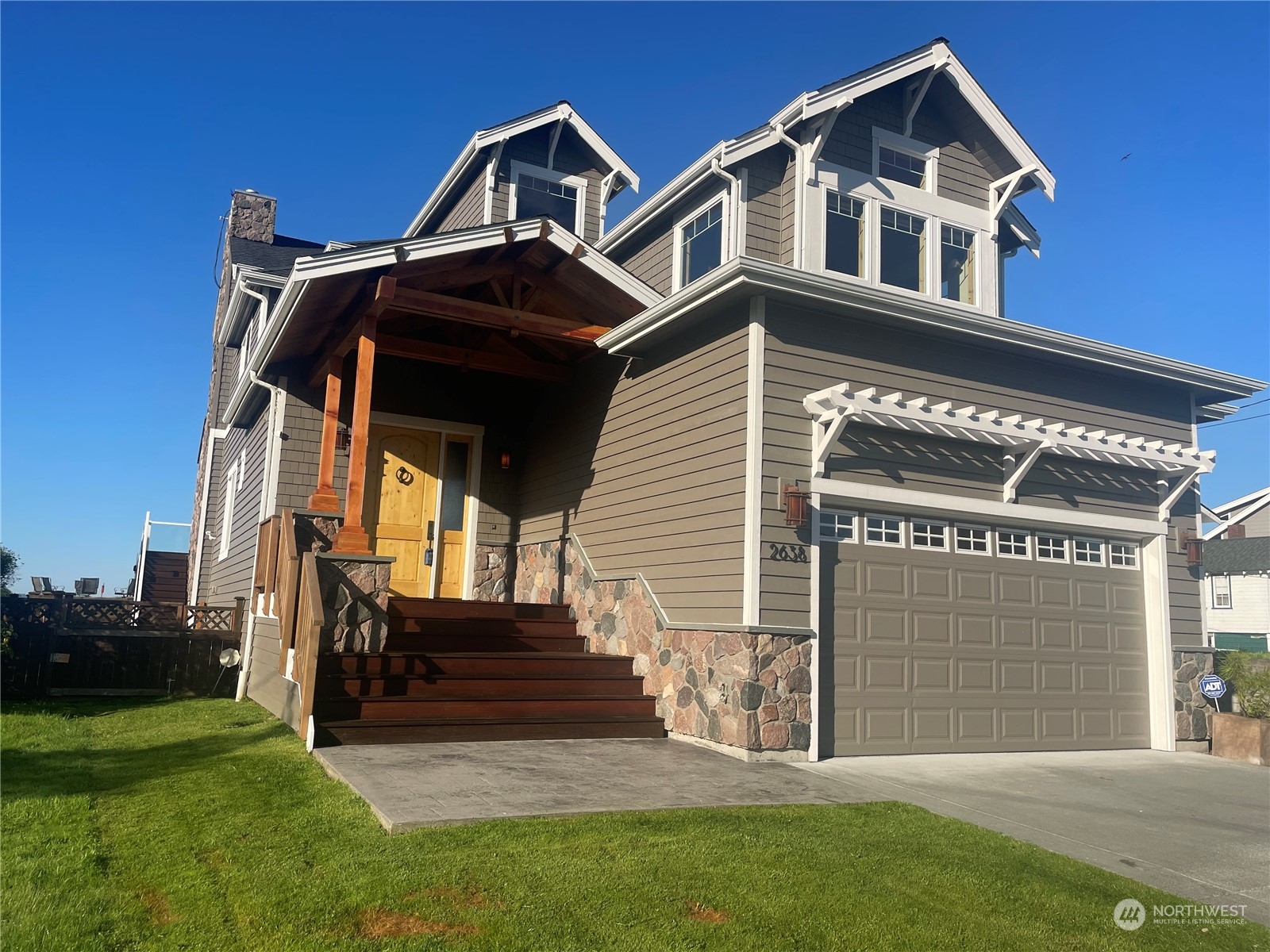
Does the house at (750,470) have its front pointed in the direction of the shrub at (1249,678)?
no

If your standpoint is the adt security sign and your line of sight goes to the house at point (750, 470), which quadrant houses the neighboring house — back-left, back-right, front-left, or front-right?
back-right

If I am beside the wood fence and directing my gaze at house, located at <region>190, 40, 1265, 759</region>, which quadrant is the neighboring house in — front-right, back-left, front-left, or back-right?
front-left

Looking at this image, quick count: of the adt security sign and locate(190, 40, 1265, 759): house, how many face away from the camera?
0

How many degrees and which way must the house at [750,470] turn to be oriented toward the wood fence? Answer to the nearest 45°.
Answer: approximately 135° to its right

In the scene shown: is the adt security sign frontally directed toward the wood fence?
no

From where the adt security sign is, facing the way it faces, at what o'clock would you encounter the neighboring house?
The neighboring house is roughly at 6 o'clock from the adt security sign.

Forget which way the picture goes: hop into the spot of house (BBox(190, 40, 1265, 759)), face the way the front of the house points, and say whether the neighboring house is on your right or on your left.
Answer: on your left

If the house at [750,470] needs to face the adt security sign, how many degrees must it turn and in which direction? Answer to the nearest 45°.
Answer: approximately 45° to its left

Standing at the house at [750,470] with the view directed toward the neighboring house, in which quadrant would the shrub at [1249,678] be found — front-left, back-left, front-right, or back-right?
front-right

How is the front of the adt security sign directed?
toward the camera

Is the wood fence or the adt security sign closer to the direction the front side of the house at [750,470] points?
the adt security sign

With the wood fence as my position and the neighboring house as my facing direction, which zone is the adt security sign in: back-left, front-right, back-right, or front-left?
front-right

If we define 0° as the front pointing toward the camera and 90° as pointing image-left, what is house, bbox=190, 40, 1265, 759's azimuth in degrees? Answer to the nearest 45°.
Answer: approximately 315°
